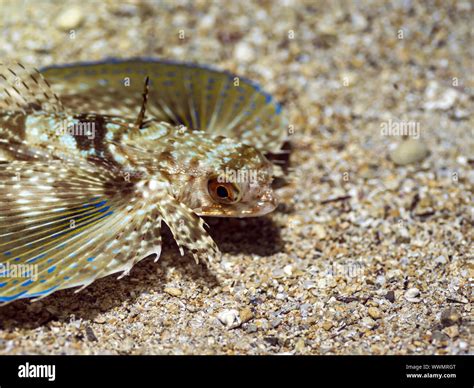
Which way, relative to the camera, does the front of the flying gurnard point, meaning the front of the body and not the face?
to the viewer's right

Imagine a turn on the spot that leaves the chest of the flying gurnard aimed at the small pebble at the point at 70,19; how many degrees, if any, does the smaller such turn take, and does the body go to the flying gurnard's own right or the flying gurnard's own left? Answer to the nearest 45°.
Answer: approximately 90° to the flying gurnard's own left

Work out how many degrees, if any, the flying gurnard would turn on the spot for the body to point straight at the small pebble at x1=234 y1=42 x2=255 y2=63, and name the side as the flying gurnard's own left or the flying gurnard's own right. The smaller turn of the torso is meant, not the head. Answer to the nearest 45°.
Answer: approximately 45° to the flying gurnard's own left

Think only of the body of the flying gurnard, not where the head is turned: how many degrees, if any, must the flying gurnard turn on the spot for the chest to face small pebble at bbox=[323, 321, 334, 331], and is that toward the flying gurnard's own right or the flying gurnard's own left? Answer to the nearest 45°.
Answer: approximately 45° to the flying gurnard's own right

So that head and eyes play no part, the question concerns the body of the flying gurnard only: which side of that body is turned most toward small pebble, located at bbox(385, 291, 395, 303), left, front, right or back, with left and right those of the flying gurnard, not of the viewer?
front

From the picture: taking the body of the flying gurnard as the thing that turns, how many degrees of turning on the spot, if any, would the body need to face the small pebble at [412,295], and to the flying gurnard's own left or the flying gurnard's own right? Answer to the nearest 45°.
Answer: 0° — it already faces it

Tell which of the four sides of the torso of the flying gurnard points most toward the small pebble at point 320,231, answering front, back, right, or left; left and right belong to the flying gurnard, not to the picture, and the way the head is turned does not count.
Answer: front

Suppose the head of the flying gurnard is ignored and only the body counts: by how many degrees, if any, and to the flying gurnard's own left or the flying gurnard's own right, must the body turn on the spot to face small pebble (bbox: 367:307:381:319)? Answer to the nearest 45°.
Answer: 0° — it already faces it

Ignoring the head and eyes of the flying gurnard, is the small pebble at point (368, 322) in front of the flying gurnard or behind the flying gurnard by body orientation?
in front

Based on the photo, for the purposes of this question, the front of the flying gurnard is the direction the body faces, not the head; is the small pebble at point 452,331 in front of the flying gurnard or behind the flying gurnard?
in front
